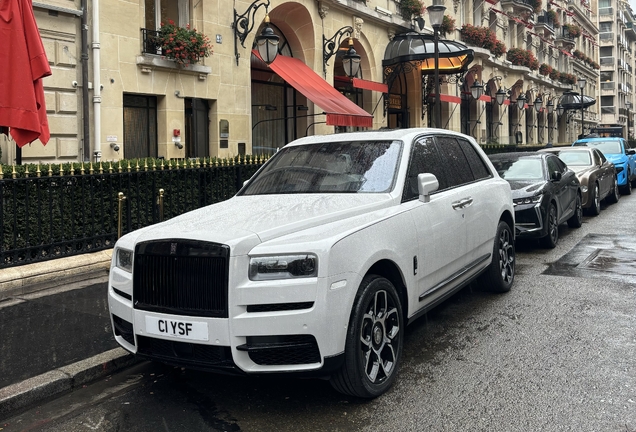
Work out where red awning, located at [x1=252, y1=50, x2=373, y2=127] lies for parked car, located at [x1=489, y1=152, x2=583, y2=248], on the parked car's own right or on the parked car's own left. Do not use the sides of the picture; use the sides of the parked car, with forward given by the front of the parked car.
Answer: on the parked car's own right

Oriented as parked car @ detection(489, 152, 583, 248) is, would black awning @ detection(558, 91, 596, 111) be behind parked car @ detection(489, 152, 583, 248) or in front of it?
behind

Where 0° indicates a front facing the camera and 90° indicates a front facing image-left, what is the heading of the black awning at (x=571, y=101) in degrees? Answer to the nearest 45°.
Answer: approximately 315°

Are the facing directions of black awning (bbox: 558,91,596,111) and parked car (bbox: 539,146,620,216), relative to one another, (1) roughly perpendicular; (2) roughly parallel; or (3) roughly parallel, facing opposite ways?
roughly perpendicular

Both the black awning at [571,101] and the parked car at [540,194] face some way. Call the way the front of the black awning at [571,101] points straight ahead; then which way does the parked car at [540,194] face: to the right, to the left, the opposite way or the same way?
to the right

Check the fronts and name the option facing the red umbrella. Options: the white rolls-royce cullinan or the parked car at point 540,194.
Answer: the parked car

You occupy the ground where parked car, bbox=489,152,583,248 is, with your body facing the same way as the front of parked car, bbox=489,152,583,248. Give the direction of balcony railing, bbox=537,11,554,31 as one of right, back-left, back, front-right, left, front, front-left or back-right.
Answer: back-right

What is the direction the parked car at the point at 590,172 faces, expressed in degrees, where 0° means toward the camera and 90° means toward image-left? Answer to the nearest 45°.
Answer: approximately 45°

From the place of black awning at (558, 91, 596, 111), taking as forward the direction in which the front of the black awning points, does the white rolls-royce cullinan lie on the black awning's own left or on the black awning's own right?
on the black awning's own right
